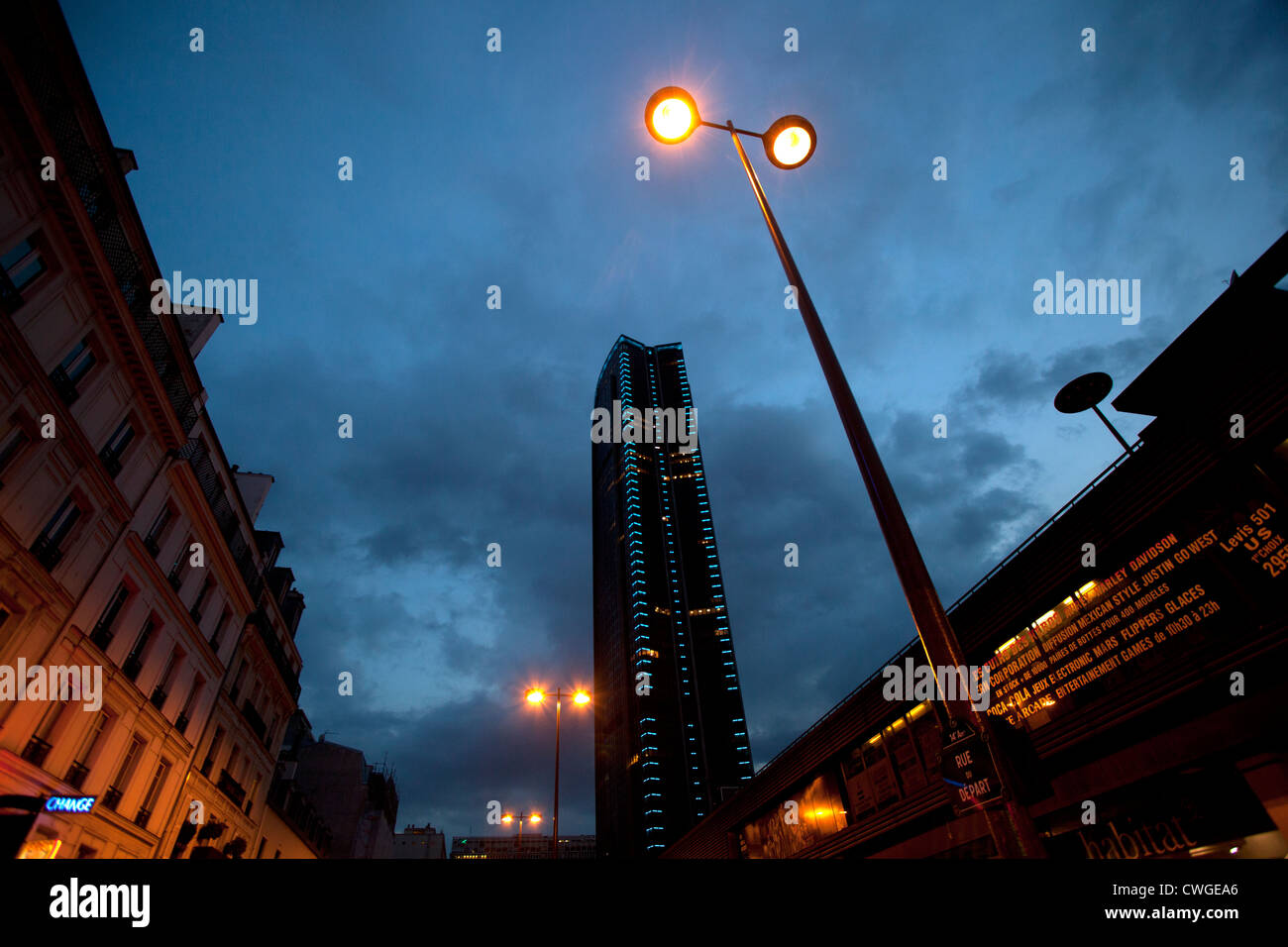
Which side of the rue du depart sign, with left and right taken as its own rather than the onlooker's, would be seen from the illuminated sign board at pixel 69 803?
right

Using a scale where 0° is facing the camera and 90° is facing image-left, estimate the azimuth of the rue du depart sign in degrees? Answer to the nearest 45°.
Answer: approximately 0°

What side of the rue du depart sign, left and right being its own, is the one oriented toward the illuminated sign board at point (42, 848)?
right
